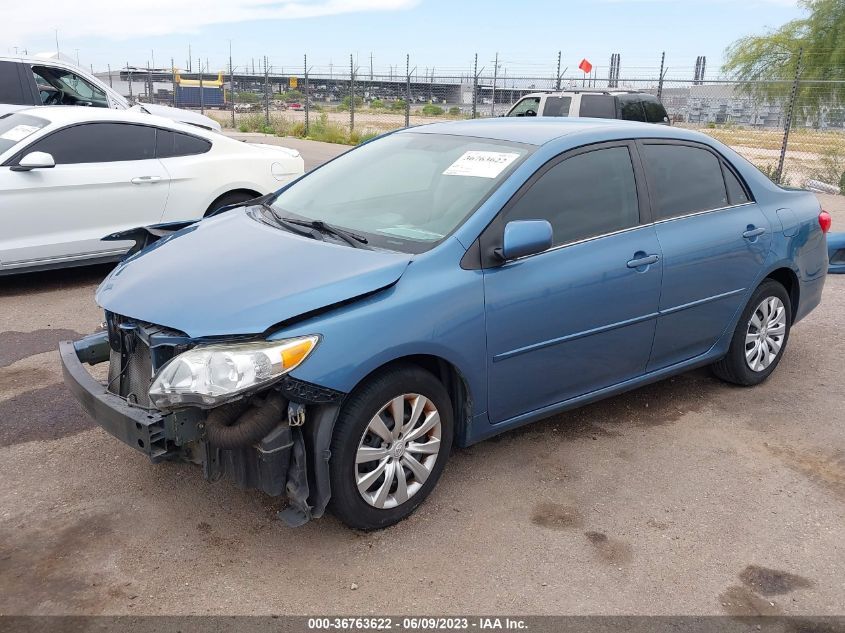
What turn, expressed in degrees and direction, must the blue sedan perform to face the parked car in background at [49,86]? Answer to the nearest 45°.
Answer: approximately 90° to its right

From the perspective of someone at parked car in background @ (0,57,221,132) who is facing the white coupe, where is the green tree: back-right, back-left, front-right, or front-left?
back-left

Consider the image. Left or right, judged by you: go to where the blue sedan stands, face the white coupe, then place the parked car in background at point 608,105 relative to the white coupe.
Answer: right

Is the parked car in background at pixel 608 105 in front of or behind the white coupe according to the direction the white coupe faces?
behind

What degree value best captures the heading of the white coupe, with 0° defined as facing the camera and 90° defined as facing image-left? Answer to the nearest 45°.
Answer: approximately 45°

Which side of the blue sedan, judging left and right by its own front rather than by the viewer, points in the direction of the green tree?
back

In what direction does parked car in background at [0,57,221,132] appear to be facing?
to the viewer's right

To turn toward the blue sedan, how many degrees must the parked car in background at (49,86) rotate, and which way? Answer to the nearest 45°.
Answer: approximately 90° to its right

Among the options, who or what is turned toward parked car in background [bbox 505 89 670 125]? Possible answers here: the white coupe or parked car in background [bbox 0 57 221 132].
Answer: parked car in background [bbox 0 57 221 132]

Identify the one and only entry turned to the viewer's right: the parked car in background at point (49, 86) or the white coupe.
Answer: the parked car in background

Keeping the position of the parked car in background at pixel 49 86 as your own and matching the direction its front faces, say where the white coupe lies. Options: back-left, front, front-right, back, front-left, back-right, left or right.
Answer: right

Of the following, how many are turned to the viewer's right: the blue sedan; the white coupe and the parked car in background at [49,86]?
1

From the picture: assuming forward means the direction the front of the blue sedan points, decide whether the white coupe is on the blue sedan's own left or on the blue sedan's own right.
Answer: on the blue sedan's own right
